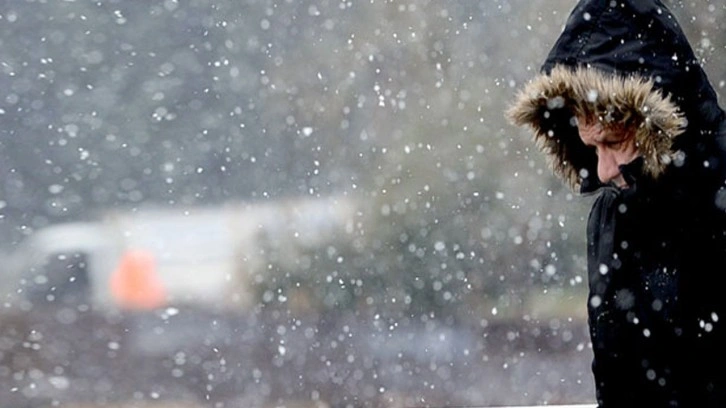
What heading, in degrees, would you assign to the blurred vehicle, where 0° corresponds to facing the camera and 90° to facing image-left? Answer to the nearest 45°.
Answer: approximately 90°
